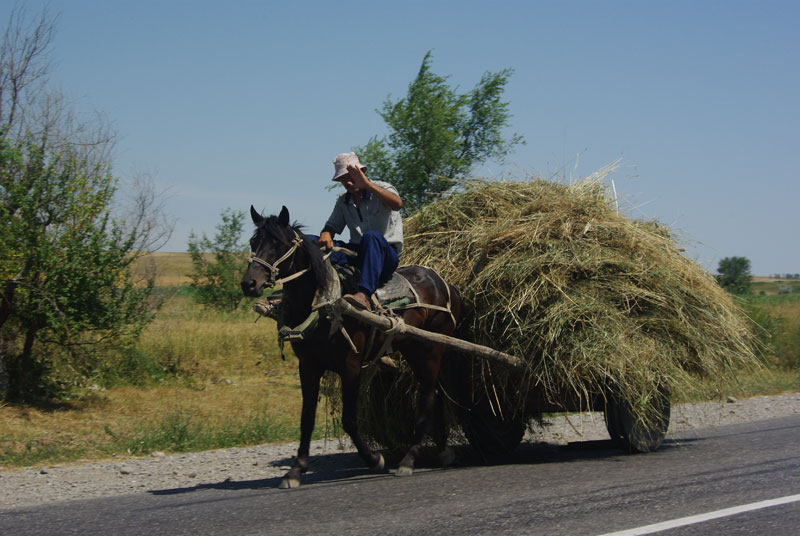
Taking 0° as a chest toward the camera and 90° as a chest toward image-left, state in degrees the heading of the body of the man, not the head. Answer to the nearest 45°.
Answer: approximately 45°

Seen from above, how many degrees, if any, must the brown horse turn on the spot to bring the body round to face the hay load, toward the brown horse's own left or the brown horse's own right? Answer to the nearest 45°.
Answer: approximately 135° to the brown horse's own left

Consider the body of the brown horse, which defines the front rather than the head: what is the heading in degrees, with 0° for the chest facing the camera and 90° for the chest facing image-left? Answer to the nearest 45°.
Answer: approximately 45°
